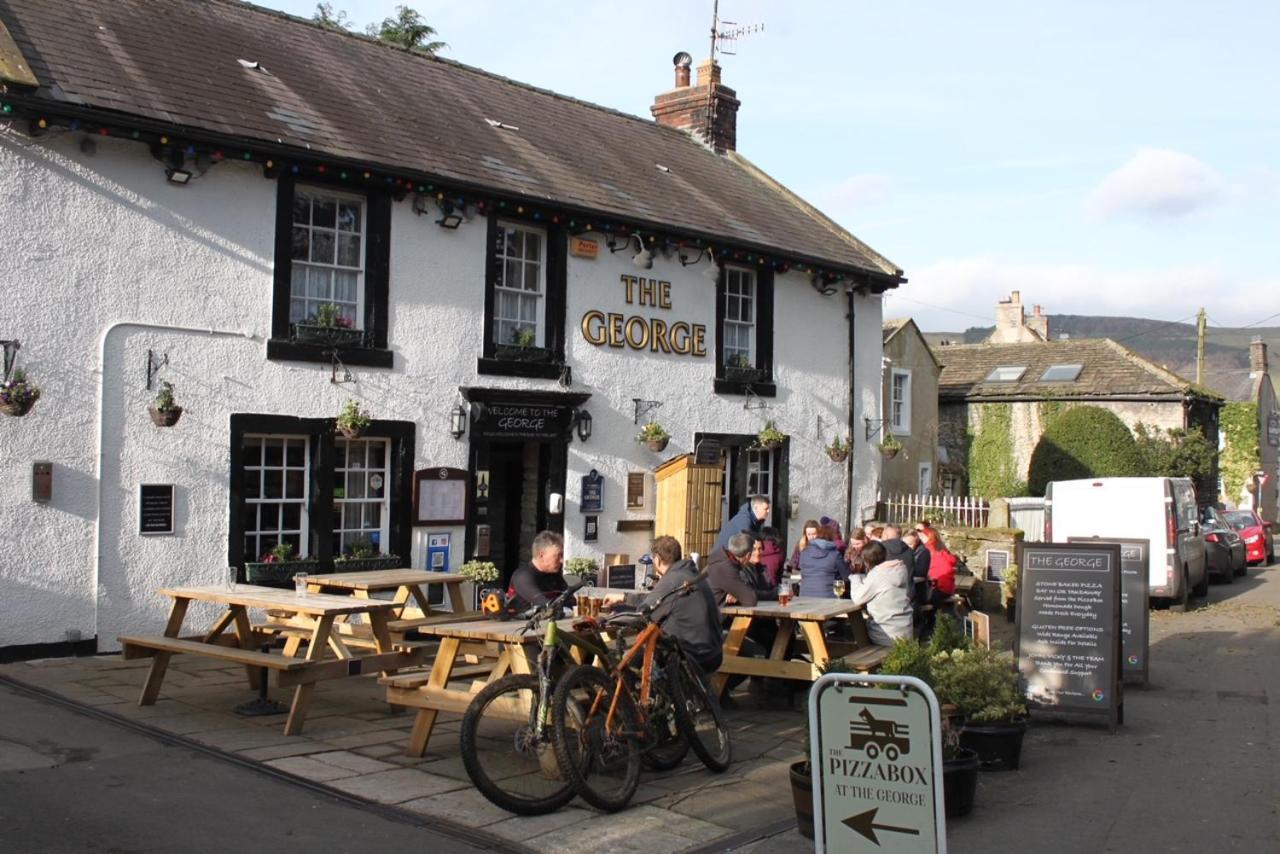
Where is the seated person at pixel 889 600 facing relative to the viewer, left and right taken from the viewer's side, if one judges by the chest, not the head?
facing away from the viewer and to the left of the viewer

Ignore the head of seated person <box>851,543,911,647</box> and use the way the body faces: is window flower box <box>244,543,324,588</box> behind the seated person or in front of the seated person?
in front

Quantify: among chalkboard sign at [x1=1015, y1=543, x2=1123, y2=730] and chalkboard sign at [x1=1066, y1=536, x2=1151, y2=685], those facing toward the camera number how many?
2

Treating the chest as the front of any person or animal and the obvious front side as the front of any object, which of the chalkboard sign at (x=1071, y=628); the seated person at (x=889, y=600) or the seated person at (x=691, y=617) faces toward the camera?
the chalkboard sign

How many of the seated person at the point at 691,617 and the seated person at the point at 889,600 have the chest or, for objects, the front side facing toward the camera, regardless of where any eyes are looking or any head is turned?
0

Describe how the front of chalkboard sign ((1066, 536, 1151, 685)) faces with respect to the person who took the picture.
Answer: facing the viewer

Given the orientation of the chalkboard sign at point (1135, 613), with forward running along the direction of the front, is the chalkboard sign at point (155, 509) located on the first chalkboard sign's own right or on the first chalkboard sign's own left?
on the first chalkboard sign's own right

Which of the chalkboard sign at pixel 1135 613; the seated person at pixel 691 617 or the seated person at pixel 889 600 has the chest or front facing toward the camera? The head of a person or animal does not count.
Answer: the chalkboard sign

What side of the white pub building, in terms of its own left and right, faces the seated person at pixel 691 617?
front

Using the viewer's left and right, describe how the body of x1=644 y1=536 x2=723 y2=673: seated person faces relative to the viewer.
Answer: facing away from the viewer and to the left of the viewer

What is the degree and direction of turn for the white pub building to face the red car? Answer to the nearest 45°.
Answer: approximately 90° to its left

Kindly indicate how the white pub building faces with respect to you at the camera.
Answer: facing the viewer and to the right of the viewer

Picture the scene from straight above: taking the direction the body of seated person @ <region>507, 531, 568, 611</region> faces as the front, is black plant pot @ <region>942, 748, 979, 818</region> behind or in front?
in front
